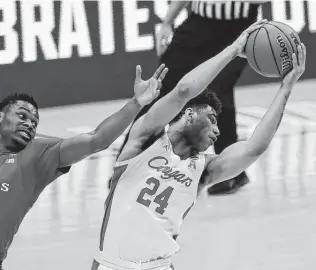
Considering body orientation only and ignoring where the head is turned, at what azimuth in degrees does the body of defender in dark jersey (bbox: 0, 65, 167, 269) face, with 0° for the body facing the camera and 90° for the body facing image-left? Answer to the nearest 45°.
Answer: approximately 0°

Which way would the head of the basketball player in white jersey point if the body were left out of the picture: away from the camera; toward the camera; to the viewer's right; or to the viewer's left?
to the viewer's right

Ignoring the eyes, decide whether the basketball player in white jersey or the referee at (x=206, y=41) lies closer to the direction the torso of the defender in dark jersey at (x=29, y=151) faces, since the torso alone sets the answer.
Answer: the basketball player in white jersey

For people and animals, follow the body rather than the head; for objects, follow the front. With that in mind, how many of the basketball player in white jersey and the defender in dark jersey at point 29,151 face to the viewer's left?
0
